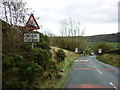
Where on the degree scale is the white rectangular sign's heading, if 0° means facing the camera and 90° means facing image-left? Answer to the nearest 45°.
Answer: approximately 0°
